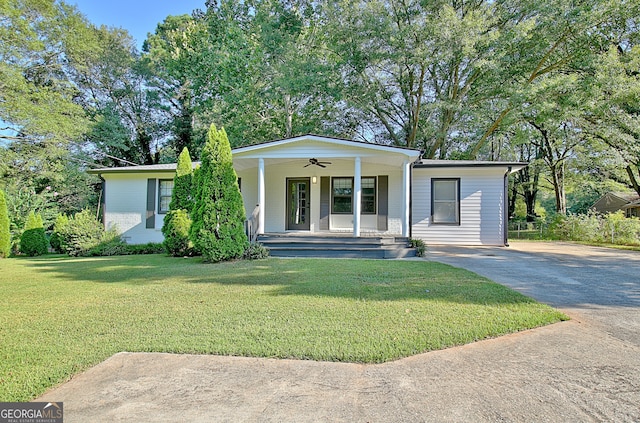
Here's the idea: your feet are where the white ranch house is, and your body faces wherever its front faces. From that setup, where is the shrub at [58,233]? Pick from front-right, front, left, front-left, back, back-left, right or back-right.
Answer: right

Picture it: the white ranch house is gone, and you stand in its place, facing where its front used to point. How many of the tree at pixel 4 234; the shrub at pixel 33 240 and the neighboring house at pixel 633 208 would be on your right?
2

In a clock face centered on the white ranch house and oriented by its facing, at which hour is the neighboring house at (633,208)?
The neighboring house is roughly at 8 o'clock from the white ranch house.

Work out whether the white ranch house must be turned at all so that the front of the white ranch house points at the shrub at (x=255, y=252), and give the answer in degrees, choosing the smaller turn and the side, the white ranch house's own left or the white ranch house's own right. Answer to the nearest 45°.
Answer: approximately 45° to the white ranch house's own right

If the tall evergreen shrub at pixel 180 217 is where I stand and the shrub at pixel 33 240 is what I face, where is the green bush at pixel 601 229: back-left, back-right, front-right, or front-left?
back-right

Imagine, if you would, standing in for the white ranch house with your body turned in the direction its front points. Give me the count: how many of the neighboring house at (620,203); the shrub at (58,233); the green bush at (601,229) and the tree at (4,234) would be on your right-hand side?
2

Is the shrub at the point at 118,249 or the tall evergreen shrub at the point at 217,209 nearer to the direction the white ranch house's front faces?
the tall evergreen shrub

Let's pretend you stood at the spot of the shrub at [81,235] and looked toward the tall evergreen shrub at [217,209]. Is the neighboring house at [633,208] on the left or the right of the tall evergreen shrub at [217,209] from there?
left

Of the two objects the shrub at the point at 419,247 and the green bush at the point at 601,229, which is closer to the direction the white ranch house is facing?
the shrub

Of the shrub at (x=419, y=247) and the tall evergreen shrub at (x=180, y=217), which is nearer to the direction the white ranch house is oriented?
the shrub

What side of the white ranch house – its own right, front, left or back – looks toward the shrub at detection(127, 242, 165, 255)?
right

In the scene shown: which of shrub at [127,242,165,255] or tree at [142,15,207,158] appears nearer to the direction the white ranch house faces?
the shrub

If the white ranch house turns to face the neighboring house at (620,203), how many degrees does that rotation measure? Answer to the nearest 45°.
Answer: approximately 135° to its left

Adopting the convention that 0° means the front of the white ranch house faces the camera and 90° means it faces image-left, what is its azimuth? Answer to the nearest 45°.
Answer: approximately 0°

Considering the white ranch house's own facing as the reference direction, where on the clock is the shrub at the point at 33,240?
The shrub is roughly at 3 o'clock from the white ranch house.

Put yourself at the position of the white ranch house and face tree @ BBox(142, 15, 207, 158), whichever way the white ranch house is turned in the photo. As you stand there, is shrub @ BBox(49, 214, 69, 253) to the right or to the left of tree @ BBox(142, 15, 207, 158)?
left

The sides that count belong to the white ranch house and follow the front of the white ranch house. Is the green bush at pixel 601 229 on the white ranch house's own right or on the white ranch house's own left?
on the white ranch house's own left
